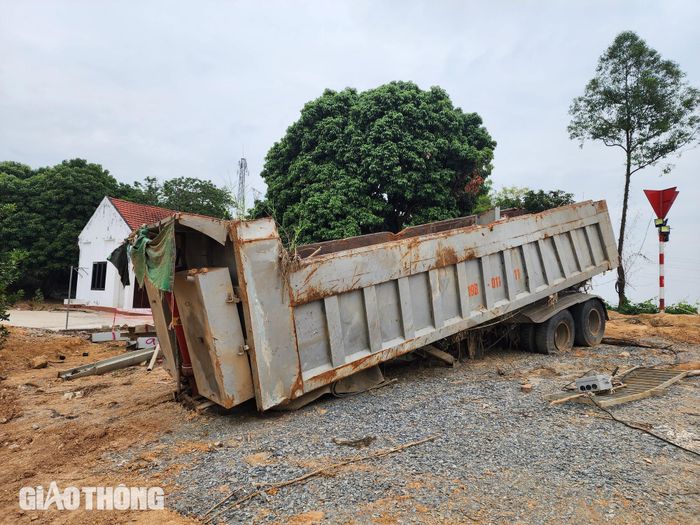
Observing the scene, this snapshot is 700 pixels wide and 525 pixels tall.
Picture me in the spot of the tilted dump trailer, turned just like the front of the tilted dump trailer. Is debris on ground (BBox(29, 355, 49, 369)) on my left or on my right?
on my right

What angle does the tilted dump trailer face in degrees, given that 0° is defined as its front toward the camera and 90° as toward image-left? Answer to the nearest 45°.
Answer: approximately 45°

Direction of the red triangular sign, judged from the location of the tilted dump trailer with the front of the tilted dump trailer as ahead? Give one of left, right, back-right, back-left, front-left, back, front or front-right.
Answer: back

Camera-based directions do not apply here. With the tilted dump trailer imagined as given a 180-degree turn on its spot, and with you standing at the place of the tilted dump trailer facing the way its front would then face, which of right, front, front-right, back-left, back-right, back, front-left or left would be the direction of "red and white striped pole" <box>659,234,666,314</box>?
front

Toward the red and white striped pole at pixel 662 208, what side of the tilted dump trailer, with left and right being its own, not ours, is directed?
back
